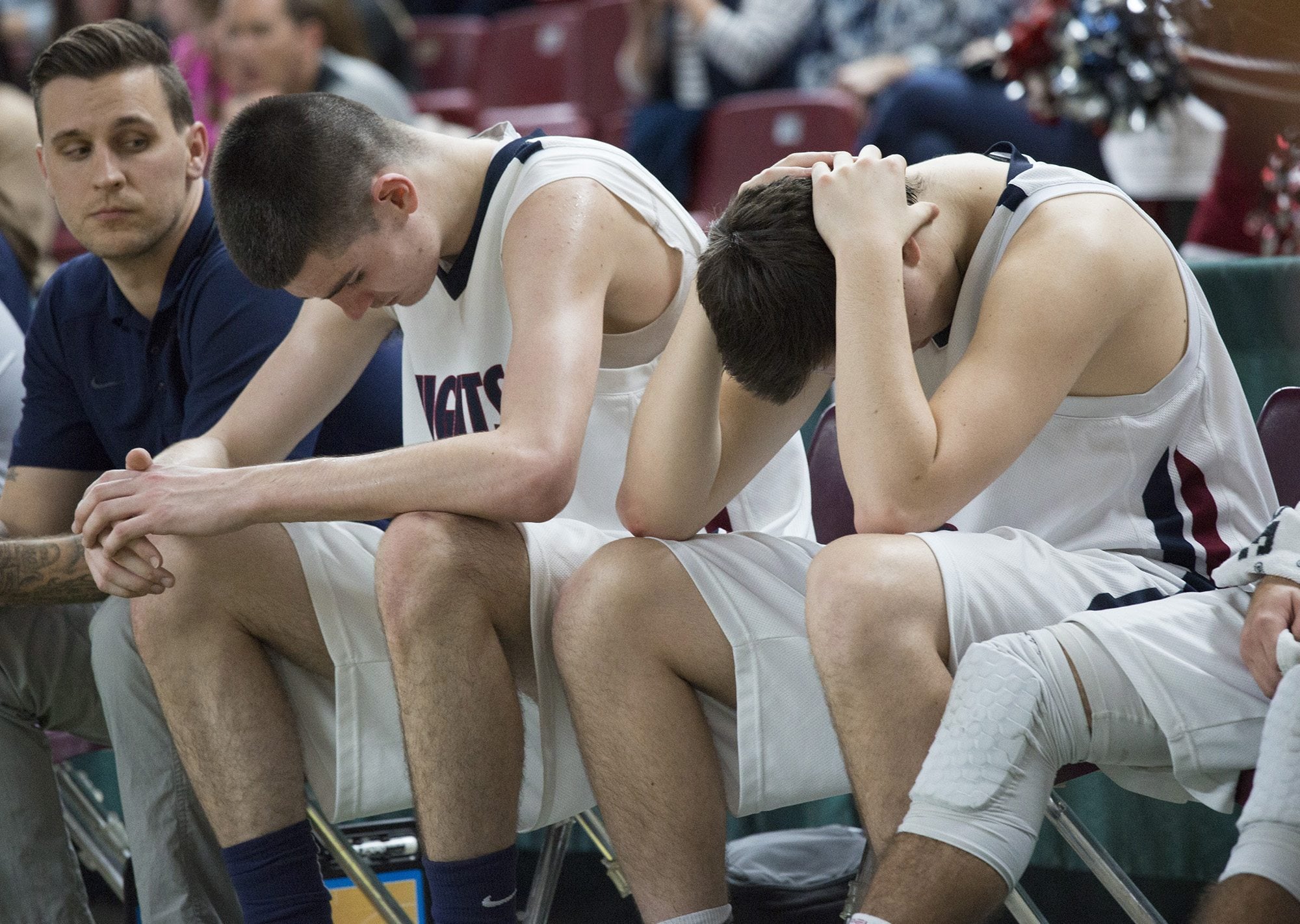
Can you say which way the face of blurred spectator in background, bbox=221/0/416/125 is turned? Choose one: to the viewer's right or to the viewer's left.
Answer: to the viewer's left

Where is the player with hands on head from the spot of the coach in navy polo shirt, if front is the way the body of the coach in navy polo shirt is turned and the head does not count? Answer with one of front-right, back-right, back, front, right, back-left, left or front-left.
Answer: left

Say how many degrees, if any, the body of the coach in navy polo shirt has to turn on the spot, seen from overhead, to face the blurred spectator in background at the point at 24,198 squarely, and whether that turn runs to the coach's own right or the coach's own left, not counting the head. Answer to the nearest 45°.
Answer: approximately 135° to the coach's own right

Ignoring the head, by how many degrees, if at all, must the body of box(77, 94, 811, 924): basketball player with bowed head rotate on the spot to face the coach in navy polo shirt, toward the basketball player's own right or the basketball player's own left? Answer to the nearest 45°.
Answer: approximately 90° to the basketball player's own right

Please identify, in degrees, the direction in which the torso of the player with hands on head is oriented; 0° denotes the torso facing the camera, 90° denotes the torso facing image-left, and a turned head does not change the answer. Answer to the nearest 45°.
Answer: approximately 45°

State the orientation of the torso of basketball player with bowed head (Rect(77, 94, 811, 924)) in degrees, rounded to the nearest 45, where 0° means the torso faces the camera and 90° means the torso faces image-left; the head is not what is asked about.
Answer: approximately 45°

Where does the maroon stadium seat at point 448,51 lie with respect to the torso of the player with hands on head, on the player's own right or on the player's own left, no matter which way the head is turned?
on the player's own right

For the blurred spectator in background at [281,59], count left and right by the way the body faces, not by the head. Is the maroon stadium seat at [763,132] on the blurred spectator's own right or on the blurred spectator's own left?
on the blurred spectator's own left

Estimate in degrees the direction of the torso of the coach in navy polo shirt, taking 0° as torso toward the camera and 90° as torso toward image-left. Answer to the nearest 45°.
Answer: approximately 45°

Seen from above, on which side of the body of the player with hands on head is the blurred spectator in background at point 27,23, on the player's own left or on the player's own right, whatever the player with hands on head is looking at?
on the player's own right
